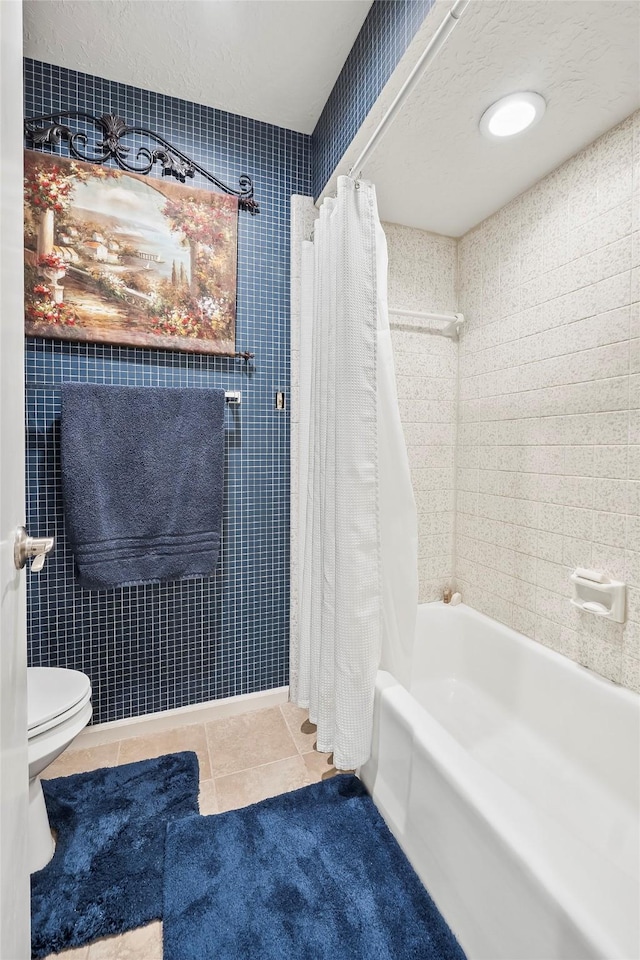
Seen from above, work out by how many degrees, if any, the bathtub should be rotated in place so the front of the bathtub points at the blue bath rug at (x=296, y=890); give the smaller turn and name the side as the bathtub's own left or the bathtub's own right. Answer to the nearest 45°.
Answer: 0° — it already faces it

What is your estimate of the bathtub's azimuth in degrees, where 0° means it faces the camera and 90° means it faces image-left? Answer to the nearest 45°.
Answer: approximately 45°

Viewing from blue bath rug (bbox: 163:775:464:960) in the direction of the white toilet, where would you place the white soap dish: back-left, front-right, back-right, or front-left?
back-right

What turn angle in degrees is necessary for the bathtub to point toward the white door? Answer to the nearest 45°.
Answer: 0° — it already faces it

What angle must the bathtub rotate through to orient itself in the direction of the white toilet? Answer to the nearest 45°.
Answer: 0° — it already faces it
